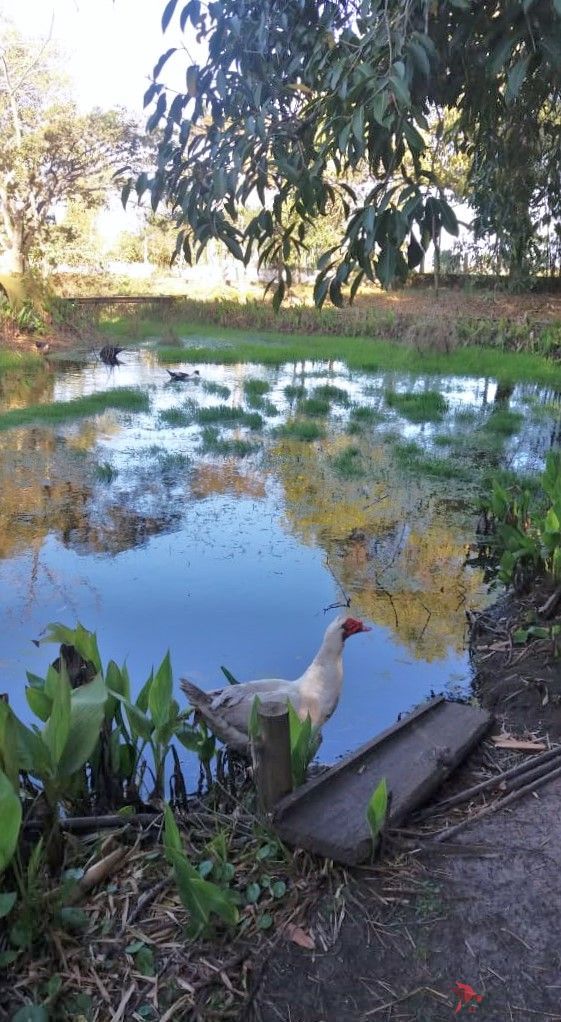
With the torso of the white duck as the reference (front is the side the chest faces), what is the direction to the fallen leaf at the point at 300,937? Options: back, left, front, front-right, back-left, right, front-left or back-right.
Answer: right

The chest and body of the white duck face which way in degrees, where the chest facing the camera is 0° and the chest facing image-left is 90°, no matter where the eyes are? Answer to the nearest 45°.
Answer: approximately 270°

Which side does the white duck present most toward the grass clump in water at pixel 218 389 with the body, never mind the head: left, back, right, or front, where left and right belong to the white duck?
left

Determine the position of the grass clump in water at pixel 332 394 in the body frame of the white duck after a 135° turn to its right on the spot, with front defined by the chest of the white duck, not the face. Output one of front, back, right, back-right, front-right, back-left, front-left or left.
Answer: back-right
